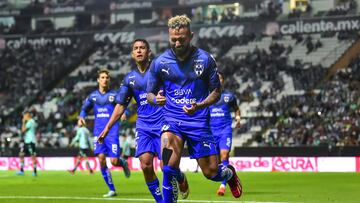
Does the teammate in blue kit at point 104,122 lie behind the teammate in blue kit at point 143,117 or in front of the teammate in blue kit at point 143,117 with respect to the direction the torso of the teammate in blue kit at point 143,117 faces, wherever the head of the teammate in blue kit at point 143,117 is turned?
behind

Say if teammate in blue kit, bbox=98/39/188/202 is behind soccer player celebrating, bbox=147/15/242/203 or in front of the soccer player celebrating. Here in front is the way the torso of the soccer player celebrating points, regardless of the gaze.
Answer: behind

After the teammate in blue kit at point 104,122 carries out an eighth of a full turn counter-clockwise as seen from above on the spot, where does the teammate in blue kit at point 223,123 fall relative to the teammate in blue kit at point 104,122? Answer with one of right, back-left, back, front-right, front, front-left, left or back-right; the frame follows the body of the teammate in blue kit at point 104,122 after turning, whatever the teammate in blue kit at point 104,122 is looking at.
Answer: front-left

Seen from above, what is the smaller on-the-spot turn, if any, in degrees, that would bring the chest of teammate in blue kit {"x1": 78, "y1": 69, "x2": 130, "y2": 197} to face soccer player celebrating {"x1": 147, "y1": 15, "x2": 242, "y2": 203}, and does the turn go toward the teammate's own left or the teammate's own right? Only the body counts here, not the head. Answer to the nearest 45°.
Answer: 0° — they already face them

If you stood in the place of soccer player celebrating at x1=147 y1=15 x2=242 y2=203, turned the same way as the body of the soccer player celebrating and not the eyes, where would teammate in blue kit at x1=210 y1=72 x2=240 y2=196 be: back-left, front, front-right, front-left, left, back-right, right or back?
back

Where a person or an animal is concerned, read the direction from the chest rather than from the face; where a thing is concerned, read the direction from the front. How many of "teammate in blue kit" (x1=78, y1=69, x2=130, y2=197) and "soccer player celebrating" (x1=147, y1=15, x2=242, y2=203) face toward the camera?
2

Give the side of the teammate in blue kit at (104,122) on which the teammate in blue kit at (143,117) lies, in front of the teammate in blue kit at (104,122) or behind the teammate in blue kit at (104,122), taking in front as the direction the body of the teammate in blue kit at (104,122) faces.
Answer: in front

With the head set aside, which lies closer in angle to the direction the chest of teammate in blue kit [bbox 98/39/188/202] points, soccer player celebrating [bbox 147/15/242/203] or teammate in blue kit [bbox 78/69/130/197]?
the soccer player celebrating

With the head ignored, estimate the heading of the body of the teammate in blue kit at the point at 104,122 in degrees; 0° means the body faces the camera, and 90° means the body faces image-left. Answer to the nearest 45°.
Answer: approximately 0°
